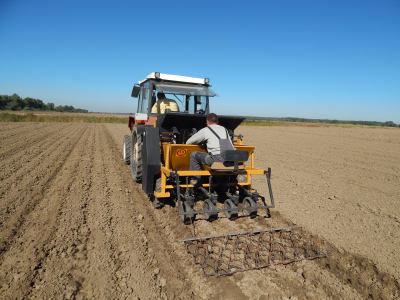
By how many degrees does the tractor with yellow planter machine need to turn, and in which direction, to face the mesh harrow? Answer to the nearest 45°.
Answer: approximately 180°

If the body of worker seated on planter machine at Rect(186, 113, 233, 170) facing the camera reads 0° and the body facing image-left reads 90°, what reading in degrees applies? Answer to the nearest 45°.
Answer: approximately 135°

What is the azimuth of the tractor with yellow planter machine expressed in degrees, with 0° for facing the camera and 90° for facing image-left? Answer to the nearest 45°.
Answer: approximately 135°

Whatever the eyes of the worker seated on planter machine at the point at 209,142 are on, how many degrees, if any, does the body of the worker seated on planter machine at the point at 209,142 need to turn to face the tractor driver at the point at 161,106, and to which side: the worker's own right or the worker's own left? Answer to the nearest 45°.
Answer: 0° — they already face them
